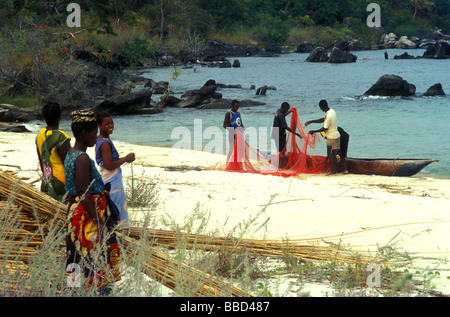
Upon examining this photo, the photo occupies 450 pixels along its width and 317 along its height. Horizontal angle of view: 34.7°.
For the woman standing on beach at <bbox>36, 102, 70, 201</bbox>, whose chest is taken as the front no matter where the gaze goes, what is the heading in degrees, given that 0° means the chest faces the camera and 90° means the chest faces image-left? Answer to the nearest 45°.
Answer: approximately 225°

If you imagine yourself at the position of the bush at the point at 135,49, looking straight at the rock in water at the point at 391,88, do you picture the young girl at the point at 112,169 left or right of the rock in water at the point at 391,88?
right

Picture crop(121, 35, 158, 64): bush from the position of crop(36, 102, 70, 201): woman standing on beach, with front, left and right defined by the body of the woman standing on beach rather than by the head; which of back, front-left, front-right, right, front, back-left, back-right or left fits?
front-left

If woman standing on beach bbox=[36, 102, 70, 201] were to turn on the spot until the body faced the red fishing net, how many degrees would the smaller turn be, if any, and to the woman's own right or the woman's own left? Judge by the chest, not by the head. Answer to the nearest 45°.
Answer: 0° — they already face it

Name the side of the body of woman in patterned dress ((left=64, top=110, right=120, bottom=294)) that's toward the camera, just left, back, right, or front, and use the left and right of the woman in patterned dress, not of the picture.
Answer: right

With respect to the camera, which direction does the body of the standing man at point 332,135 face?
to the viewer's left

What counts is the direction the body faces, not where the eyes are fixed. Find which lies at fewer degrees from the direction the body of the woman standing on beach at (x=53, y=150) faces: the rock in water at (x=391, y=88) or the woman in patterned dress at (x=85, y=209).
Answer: the rock in water

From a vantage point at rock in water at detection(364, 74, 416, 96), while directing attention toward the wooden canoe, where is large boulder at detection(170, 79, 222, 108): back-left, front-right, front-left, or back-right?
front-right

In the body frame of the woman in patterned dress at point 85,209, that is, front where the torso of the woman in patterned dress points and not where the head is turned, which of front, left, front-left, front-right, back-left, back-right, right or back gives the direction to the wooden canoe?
front-left
